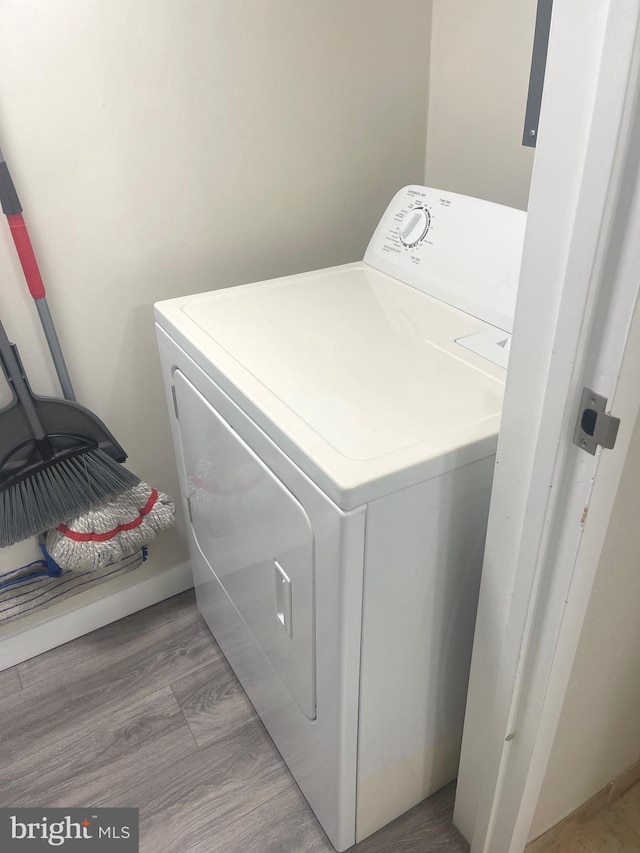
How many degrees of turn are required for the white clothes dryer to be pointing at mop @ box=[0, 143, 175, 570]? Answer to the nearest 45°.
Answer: approximately 45° to its right

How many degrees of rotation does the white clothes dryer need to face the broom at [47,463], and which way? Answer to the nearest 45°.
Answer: approximately 45° to its right

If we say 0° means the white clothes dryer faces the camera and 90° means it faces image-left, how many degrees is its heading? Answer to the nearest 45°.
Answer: approximately 45°
